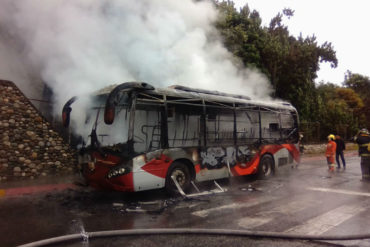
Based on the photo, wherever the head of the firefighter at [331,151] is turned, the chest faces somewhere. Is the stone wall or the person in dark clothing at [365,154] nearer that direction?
the stone wall

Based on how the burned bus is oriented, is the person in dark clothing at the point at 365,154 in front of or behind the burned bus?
behind

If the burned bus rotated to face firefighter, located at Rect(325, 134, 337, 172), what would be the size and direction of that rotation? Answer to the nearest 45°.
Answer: approximately 180°

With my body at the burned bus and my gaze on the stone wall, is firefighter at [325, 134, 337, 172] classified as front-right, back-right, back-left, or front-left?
back-right

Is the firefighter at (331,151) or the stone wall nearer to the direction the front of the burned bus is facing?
the stone wall

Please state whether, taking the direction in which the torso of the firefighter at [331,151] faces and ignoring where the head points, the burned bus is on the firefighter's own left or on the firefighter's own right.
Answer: on the firefighter's own left

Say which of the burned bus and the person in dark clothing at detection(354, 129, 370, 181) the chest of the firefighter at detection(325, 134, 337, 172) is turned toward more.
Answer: the burned bus

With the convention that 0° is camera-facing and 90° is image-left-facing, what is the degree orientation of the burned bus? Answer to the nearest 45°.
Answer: approximately 45°

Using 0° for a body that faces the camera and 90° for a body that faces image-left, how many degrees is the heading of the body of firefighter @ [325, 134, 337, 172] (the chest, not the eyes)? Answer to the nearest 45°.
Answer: approximately 90°
